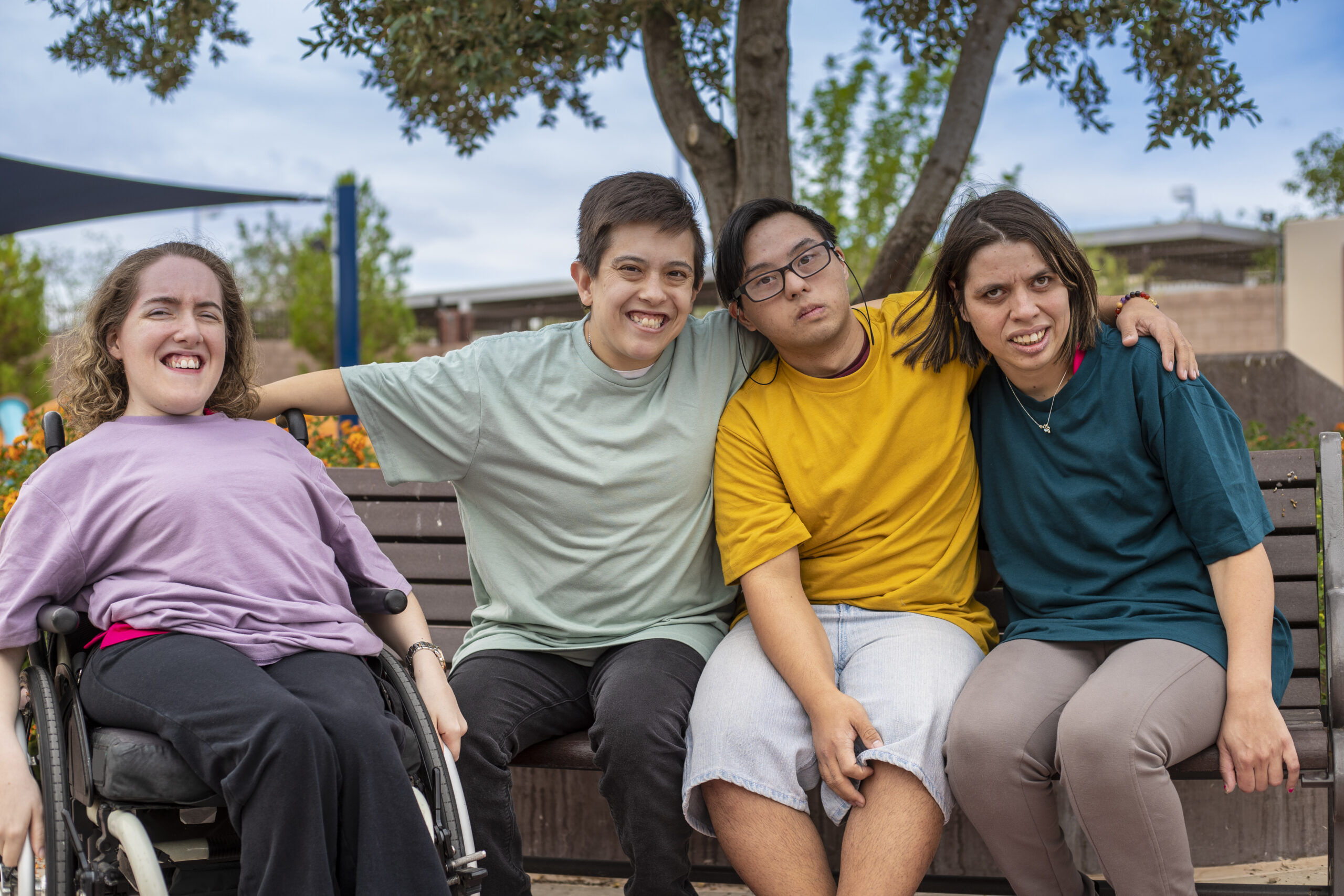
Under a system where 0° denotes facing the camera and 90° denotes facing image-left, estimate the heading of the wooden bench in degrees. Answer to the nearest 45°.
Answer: approximately 0°

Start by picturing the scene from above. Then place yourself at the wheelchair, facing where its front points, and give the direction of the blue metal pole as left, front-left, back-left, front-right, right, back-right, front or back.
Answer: back-left

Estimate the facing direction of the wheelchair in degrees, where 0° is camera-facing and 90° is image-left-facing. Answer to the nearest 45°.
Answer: approximately 315°

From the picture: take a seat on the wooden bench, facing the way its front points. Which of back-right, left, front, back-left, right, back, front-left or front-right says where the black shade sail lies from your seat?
back-right

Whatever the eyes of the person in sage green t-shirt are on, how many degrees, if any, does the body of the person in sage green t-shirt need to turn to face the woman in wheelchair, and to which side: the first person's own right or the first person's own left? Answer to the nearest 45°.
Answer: approximately 45° to the first person's own right

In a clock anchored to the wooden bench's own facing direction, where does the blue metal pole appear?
The blue metal pole is roughly at 5 o'clock from the wooden bench.
